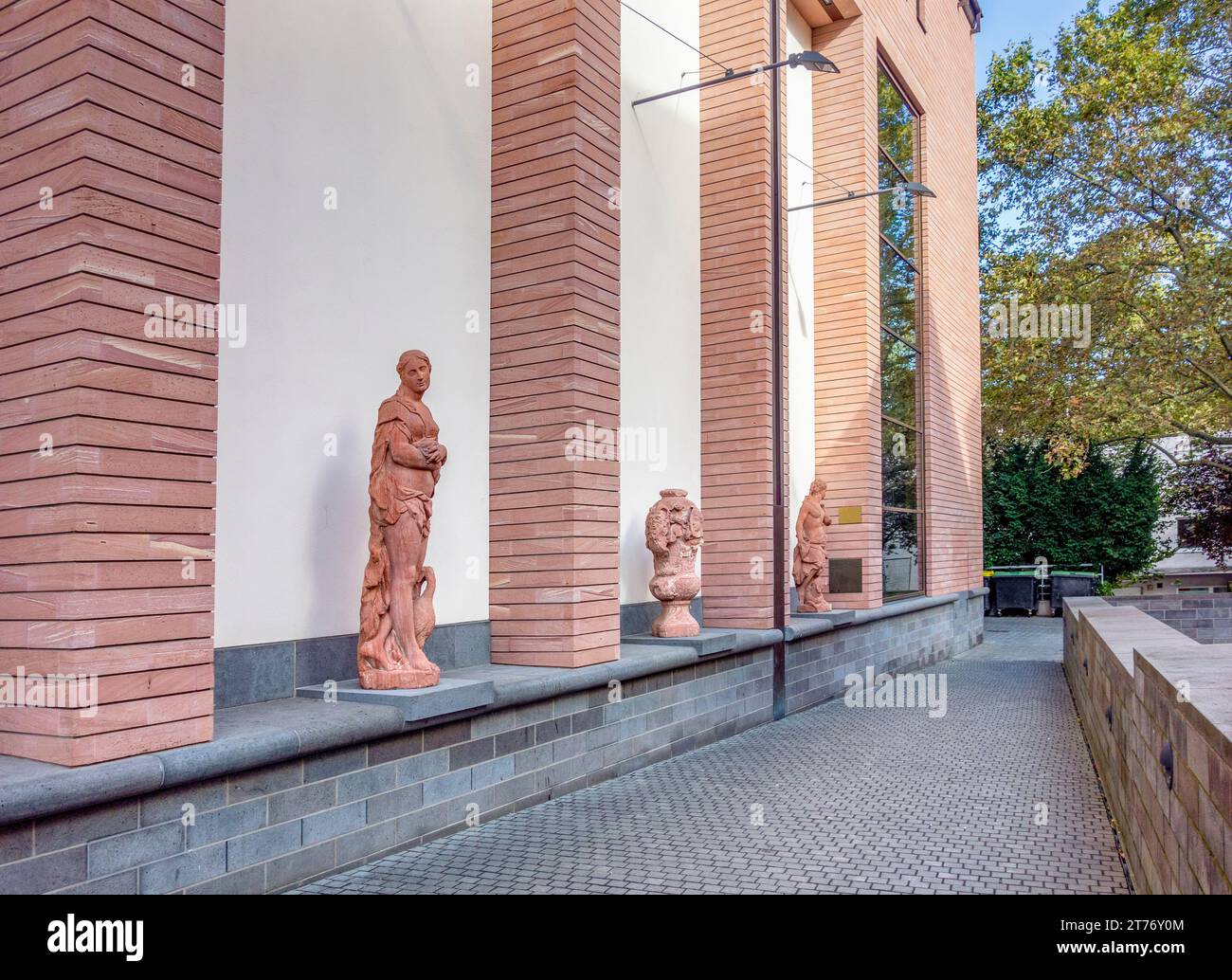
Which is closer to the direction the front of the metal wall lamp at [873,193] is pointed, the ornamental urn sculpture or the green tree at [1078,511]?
the green tree

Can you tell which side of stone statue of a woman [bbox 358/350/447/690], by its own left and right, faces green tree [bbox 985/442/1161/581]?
left

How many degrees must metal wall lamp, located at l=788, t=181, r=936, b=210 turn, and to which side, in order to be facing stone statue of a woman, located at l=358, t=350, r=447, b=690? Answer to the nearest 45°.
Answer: approximately 90° to its right

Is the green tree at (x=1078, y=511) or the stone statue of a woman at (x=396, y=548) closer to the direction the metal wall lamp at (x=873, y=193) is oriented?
the green tree

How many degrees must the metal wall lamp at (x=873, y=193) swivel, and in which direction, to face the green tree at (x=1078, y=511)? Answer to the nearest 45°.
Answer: approximately 90° to its left

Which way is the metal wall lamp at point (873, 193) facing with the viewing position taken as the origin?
facing to the right of the viewer

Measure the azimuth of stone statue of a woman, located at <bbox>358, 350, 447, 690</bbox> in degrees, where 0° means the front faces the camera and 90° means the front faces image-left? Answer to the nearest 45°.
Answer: approximately 315°

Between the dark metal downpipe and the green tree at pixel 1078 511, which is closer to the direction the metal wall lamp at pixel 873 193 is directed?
the green tree

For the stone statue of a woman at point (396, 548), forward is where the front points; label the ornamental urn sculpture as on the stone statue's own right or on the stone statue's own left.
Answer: on the stone statue's own left
